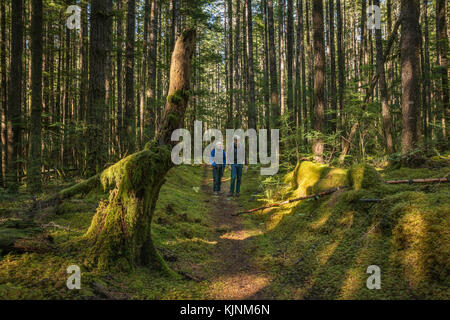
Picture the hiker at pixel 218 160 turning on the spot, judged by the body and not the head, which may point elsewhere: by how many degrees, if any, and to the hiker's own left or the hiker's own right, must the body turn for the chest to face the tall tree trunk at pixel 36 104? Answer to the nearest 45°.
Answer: approximately 45° to the hiker's own right

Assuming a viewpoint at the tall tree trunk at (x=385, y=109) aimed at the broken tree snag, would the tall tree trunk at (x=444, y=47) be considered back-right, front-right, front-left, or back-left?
back-left

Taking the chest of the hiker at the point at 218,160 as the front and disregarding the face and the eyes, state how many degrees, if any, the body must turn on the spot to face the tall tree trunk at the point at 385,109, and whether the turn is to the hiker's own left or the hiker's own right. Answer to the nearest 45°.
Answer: approximately 90° to the hiker's own left

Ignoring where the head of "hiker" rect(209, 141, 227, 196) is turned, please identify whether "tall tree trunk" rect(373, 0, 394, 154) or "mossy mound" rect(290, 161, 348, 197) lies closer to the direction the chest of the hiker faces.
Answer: the mossy mound

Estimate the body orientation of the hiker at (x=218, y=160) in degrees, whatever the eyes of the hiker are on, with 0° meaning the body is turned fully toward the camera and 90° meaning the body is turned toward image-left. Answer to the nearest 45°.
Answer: approximately 0°
